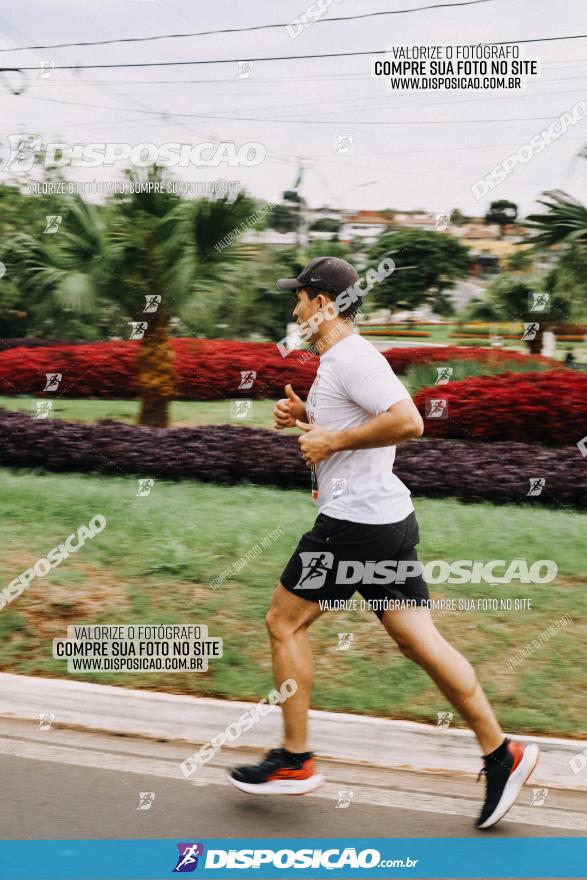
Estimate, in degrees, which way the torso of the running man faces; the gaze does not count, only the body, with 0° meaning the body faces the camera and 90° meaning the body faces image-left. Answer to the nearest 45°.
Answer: approximately 90°
